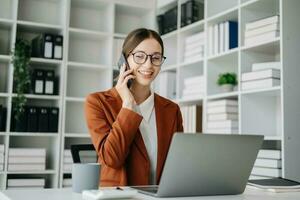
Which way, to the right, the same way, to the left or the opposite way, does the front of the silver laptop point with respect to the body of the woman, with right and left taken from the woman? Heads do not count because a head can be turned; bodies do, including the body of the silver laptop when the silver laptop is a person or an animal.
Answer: the opposite way

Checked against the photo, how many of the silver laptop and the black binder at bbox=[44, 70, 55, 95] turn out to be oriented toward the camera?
1

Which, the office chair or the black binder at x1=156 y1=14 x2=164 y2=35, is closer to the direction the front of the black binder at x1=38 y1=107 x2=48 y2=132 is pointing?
the office chair

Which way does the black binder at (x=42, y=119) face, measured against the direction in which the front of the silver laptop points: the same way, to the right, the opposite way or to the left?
the opposite way

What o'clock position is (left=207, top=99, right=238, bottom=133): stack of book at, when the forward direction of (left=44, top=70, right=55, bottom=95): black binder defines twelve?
The stack of book is roughly at 10 o'clock from the black binder.
